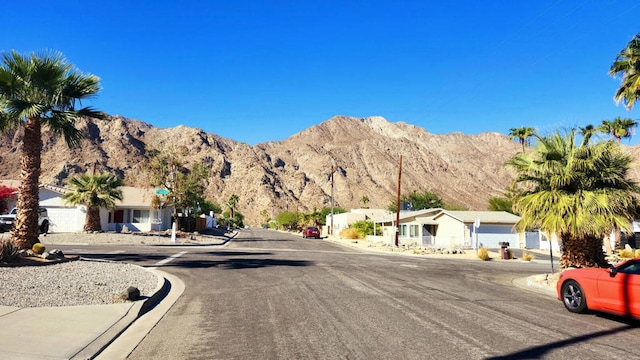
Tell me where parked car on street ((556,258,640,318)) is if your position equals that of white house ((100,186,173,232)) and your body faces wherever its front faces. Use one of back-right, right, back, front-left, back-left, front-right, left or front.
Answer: front

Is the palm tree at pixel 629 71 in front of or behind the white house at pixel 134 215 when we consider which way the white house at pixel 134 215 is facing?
in front

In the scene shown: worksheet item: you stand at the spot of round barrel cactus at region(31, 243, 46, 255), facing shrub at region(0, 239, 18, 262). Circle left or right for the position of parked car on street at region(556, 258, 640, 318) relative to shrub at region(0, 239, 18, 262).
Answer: left

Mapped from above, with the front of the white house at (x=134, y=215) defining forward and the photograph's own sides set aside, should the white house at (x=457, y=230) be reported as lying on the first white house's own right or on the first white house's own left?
on the first white house's own left

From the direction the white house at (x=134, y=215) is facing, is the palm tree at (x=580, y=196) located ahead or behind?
ahead
